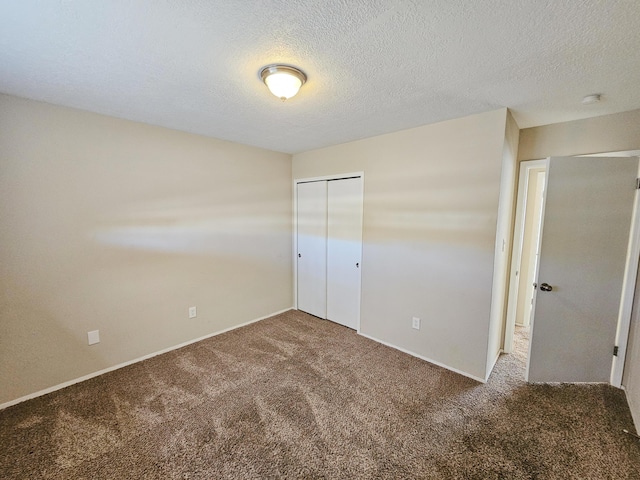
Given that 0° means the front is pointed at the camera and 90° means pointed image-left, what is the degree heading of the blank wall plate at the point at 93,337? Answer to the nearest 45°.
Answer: approximately 0°

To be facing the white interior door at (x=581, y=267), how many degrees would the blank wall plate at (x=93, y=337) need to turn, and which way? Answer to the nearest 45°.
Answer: approximately 45° to its left

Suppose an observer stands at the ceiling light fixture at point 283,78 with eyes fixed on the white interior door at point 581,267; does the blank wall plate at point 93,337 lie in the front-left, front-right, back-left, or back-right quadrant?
back-left
